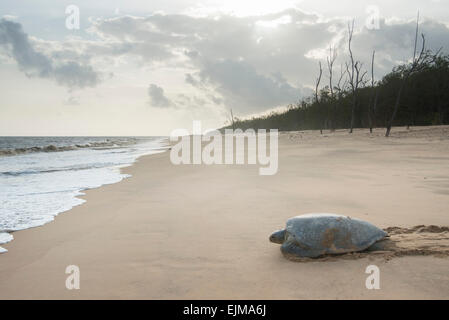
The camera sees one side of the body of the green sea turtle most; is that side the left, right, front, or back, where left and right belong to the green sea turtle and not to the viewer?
left
